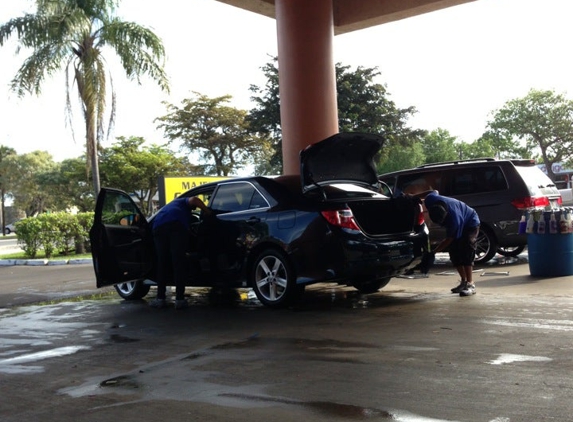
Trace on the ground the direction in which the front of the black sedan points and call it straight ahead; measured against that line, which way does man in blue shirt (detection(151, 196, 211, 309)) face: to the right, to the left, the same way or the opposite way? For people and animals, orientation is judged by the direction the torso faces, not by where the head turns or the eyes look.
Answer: to the right

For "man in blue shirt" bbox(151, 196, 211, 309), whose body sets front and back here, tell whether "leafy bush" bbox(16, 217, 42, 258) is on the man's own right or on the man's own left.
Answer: on the man's own left

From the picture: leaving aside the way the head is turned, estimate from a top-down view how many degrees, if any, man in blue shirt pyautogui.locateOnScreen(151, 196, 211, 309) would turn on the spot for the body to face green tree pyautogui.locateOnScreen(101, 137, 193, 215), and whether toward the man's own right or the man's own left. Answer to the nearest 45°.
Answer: approximately 45° to the man's own left

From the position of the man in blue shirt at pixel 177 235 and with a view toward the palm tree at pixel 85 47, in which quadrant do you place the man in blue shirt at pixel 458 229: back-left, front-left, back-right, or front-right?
back-right

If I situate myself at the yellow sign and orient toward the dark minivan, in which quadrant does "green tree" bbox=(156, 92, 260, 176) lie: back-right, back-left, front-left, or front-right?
back-left

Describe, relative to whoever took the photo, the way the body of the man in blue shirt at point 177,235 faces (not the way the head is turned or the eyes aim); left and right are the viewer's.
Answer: facing away from the viewer and to the right of the viewer

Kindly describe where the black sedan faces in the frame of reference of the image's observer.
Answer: facing away from the viewer and to the left of the viewer

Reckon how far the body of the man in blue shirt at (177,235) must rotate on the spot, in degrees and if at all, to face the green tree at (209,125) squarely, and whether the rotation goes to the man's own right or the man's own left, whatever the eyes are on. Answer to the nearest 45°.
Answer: approximately 45° to the man's own left

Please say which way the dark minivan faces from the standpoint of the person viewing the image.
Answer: facing away from the viewer and to the left of the viewer

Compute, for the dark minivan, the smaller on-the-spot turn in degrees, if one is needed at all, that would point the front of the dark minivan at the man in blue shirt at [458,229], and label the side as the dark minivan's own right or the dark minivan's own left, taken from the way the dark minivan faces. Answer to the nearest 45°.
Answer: approximately 135° to the dark minivan's own left
